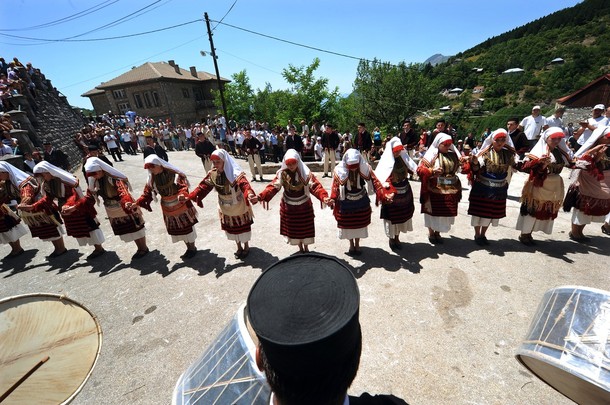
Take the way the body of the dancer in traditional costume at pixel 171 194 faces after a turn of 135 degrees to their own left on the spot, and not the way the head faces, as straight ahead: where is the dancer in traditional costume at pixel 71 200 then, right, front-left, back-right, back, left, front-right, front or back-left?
back-left

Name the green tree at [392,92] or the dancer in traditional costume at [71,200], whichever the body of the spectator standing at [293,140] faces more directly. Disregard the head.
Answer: the dancer in traditional costume

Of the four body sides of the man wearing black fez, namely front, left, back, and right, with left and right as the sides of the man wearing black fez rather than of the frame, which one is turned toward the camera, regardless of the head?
back

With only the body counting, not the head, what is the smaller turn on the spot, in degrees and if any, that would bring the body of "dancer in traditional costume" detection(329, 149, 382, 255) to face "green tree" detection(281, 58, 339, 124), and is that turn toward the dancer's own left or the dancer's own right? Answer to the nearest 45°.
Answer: approximately 180°

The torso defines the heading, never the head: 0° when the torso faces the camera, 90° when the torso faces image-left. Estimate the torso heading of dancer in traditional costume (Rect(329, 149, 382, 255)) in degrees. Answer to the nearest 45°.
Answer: approximately 0°

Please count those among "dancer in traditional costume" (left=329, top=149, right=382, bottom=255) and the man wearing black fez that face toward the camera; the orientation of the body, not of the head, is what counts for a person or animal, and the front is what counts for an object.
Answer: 1

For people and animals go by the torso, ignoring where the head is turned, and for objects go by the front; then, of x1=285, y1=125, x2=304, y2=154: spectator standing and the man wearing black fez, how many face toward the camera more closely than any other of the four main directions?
1

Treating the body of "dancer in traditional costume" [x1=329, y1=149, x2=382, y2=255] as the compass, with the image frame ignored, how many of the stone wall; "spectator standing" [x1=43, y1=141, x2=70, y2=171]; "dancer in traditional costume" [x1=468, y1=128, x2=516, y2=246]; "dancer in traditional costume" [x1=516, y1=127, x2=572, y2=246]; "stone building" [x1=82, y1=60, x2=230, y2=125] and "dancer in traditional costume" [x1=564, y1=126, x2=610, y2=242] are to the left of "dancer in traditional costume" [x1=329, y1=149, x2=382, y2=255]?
3

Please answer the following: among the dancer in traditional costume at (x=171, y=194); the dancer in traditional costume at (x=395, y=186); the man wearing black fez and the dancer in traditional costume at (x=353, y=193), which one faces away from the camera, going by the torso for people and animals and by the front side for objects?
the man wearing black fez

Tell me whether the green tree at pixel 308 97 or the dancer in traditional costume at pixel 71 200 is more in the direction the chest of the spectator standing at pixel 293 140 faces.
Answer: the dancer in traditional costume

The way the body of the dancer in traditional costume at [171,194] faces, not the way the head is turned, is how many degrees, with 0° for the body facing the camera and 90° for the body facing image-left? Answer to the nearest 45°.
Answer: approximately 45°

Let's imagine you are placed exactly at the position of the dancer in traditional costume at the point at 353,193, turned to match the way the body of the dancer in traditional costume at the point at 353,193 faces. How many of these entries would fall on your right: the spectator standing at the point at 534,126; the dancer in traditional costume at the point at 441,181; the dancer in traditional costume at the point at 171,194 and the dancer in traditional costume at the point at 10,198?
2

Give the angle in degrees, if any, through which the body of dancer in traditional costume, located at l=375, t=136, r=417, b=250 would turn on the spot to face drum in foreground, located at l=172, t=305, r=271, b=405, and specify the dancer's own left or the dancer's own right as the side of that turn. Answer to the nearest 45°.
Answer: approximately 45° to the dancer's own right

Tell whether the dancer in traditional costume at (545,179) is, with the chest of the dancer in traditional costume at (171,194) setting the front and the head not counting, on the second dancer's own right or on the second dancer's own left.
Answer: on the second dancer's own left

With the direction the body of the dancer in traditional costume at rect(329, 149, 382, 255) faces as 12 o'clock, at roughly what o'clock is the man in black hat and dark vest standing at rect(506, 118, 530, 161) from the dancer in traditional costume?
The man in black hat and dark vest standing is roughly at 8 o'clock from the dancer in traditional costume.
